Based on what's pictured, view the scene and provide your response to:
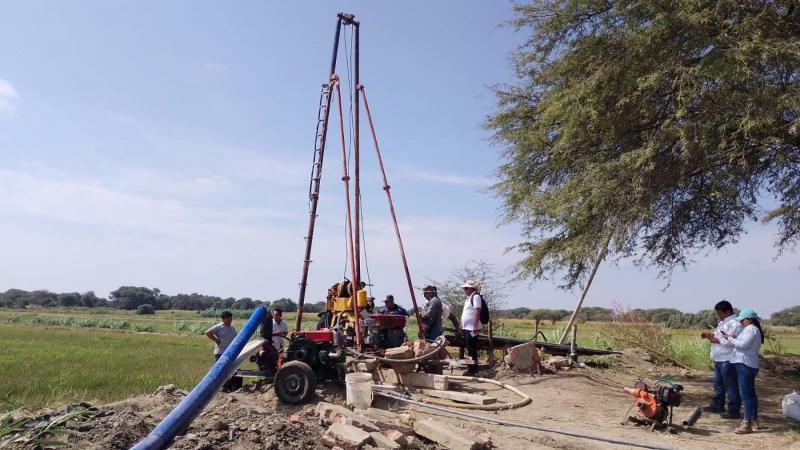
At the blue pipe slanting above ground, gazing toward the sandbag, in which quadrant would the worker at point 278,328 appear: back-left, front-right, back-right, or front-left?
front-left

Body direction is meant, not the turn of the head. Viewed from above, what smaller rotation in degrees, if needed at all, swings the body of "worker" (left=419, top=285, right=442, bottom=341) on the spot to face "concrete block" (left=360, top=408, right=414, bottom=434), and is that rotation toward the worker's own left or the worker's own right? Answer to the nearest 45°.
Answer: approximately 45° to the worker's own left

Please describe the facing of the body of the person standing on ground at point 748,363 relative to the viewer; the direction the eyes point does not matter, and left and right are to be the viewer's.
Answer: facing to the left of the viewer

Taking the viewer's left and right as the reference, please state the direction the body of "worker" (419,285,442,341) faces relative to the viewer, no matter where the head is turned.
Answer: facing the viewer and to the left of the viewer

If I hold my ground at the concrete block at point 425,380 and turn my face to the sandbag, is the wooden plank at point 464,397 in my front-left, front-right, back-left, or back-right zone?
front-right

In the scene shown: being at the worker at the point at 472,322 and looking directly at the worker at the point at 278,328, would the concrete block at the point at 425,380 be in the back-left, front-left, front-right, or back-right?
front-left

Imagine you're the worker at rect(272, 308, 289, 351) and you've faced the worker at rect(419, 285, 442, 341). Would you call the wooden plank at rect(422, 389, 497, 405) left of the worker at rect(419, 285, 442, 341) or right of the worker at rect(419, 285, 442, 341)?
right

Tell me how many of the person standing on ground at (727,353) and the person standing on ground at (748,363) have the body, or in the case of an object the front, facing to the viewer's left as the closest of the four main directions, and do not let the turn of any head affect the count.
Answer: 2

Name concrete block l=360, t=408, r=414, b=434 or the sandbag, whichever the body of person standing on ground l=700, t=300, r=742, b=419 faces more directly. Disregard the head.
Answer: the concrete block

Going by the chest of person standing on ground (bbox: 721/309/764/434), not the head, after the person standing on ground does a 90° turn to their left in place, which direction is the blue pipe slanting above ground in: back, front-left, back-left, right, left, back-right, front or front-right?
front-right

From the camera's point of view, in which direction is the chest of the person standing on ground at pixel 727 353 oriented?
to the viewer's left

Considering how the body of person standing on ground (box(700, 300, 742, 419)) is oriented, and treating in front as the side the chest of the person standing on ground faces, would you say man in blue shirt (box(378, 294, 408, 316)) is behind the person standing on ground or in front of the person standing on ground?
in front

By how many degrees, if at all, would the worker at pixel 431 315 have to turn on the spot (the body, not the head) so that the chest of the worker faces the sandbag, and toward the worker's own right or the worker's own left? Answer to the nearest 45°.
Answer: approximately 90° to the worker's own left

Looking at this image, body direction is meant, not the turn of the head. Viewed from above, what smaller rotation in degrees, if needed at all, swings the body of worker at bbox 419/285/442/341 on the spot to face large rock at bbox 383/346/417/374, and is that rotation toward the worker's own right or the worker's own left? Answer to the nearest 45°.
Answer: approximately 45° to the worker's own left

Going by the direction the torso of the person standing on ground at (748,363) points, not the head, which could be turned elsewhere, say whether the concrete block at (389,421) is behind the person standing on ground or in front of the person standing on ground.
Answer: in front
